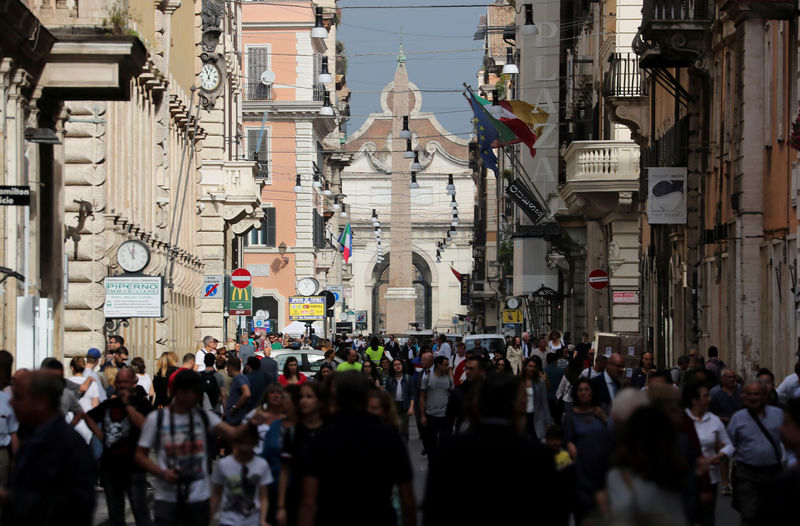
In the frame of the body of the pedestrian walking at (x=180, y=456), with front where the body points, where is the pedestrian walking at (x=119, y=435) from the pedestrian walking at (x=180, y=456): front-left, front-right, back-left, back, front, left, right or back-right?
back

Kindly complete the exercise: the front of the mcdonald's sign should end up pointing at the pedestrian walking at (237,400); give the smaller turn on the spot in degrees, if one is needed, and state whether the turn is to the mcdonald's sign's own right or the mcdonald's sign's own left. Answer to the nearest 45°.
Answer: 0° — it already faces them

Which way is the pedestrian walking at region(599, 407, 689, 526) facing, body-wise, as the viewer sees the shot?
away from the camera

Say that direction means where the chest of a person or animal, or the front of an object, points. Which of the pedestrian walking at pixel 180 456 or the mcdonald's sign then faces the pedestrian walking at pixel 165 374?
the mcdonald's sign

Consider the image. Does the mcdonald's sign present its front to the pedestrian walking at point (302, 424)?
yes

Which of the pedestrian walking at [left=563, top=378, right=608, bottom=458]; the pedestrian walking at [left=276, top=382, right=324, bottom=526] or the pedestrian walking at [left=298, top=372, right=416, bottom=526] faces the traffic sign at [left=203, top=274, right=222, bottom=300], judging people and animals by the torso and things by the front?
the pedestrian walking at [left=298, top=372, right=416, bottom=526]

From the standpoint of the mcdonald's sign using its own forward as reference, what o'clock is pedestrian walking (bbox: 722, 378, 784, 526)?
The pedestrian walking is roughly at 12 o'clock from the mcdonald's sign.

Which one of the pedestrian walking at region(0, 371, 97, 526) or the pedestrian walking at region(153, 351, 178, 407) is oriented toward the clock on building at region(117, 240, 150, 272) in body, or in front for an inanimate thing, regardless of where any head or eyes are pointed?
the pedestrian walking at region(153, 351, 178, 407)

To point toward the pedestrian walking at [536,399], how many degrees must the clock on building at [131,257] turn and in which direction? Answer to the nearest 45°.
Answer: approximately 45° to its left

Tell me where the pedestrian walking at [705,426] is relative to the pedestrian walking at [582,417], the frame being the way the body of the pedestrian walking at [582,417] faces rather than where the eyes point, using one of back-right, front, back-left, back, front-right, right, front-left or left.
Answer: left
